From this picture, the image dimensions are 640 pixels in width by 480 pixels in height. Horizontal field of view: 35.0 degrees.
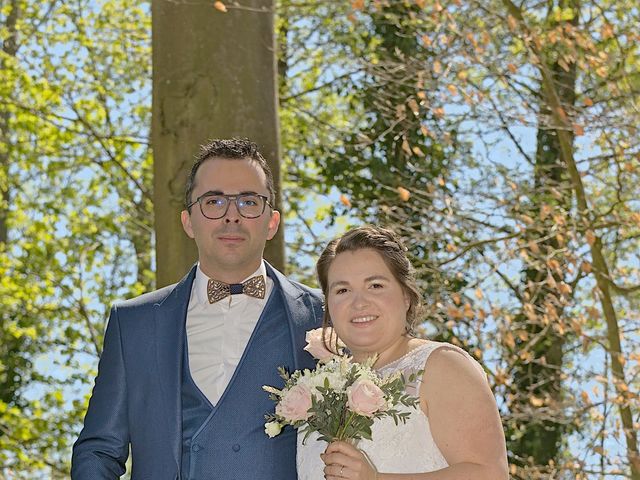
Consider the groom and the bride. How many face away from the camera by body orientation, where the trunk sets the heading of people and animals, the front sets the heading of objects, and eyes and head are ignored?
0

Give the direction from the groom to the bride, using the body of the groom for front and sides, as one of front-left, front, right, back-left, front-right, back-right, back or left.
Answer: front-left

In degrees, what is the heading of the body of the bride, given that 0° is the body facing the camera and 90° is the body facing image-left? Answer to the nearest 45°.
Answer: approximately 45°

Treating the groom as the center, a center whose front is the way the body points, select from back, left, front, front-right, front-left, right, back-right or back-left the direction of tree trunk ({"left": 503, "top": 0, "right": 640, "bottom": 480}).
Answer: back-left

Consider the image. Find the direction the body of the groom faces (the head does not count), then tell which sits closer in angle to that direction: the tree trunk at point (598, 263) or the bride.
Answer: the bride

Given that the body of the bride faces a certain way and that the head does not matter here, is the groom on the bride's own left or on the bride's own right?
on the bride's own right
